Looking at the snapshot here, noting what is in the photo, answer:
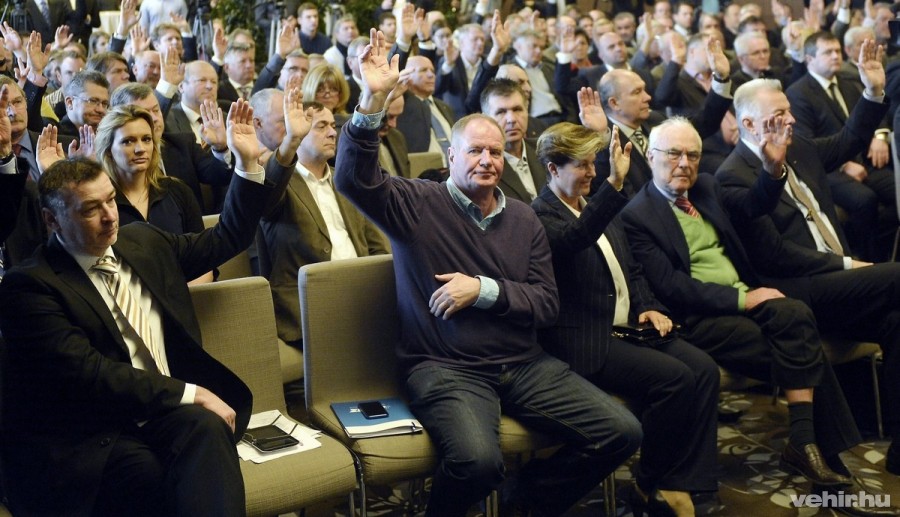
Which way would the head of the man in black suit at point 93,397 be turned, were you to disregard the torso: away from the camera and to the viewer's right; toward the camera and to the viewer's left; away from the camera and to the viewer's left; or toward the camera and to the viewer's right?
toward the camera and to the viewer's right

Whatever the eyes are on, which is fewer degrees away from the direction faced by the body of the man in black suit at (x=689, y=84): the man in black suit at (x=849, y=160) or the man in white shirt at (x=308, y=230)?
the man in black suit

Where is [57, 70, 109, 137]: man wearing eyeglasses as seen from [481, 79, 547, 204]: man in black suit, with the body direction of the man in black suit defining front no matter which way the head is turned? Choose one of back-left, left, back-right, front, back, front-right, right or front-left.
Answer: back-right

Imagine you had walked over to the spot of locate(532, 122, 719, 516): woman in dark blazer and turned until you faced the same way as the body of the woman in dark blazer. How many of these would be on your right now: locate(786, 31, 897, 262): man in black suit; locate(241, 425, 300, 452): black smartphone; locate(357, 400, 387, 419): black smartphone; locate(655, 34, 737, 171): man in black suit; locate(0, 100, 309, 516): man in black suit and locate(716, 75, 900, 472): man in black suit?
3

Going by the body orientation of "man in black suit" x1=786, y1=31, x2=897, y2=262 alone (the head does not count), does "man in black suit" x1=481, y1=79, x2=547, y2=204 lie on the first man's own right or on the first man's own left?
on the first man's own right

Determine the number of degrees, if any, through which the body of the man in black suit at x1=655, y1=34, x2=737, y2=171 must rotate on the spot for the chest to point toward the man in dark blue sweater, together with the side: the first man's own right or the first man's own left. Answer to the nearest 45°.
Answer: approximately 45° to the first man's own right

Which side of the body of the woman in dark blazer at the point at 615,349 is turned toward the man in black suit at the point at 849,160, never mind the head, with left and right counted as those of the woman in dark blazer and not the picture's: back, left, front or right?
left

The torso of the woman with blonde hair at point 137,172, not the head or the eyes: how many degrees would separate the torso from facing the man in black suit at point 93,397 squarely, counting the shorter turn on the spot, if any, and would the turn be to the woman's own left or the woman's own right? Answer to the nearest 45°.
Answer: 0° — they already face them

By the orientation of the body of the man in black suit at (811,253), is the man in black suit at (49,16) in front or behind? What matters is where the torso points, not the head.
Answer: behind
